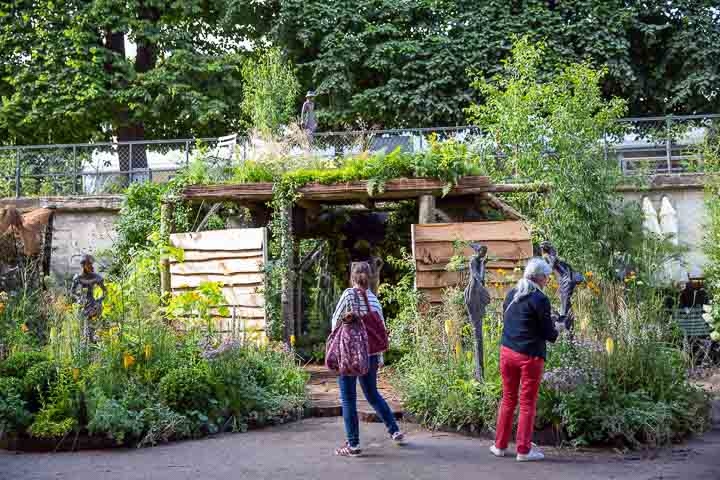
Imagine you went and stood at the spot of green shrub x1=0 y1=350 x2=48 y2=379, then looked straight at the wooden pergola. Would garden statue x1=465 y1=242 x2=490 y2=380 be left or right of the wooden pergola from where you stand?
right

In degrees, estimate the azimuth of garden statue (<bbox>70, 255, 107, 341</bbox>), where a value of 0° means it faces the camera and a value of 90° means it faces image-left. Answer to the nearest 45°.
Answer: approximately 0°

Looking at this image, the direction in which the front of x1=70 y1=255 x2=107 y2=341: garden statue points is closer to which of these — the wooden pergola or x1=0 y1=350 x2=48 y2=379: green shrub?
the green shrub

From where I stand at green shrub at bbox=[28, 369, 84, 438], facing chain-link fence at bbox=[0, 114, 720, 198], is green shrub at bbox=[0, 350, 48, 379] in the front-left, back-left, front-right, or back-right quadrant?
front-left

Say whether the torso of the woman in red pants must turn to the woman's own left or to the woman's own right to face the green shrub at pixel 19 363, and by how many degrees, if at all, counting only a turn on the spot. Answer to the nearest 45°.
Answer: approximately 135° to the woman's own left

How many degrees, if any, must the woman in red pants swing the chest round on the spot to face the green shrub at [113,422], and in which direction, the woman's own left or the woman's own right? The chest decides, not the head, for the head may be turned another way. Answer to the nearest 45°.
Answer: approximately 135° to the woman's own left

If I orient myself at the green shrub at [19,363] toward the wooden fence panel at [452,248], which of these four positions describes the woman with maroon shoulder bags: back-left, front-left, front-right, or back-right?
front-right

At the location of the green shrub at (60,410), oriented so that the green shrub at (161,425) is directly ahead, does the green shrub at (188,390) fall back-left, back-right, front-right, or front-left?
front-left

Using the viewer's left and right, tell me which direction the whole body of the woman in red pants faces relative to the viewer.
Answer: facing away from the viewer and to the right of the viewer

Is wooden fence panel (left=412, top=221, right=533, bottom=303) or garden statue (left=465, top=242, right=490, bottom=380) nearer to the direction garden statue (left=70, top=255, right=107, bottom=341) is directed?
the garden statue

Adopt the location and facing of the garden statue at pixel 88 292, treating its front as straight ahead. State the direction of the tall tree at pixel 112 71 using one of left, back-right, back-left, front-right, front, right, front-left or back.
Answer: back

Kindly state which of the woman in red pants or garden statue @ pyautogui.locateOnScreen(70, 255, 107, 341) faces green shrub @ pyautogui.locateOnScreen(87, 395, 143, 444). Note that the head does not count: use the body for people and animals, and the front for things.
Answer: the garden statue

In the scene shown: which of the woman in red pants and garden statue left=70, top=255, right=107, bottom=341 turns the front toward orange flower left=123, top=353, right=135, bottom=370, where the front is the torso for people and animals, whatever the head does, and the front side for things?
the garden statue

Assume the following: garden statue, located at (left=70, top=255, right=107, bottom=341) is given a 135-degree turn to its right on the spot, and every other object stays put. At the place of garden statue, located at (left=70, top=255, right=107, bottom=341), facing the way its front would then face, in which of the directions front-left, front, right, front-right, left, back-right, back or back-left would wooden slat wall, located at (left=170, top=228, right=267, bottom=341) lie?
right

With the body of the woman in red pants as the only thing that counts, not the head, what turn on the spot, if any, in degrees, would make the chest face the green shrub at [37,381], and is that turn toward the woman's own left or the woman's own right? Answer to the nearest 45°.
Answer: approximately 135° to the woman's own left

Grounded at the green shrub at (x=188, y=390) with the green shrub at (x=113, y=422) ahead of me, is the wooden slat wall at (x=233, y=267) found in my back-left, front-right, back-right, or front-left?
back-right

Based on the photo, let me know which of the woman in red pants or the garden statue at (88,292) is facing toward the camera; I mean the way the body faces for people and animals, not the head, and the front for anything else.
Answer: the garden statue

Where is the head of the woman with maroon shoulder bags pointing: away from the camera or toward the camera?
away from the camera

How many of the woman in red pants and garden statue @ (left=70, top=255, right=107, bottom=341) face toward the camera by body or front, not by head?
1
